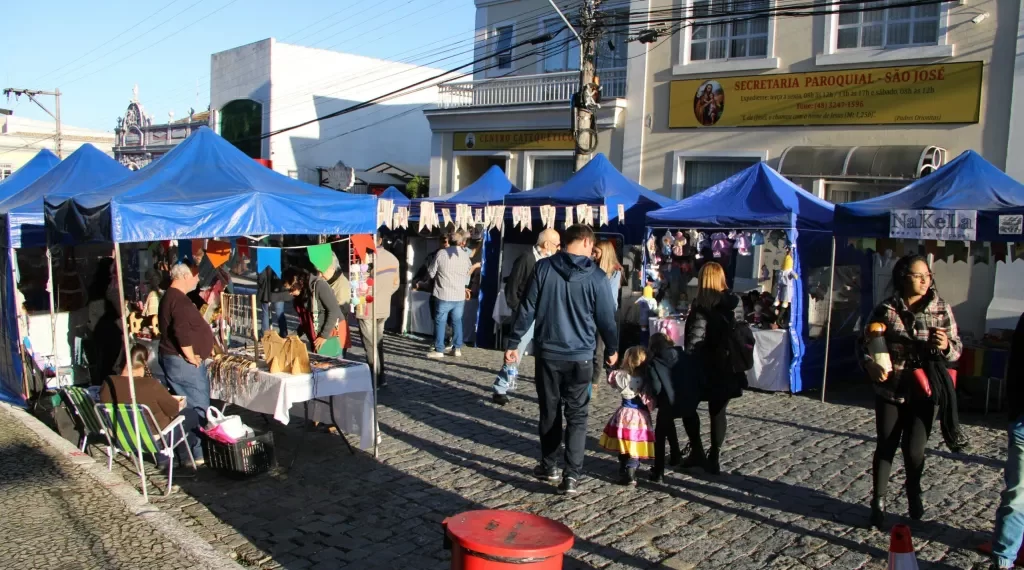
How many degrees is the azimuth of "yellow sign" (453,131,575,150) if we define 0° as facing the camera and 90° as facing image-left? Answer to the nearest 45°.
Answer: approximately 0°

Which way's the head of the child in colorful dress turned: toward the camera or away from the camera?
away from the camera

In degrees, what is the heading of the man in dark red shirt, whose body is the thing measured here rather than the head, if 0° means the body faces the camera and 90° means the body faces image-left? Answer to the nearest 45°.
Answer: approximately 270°

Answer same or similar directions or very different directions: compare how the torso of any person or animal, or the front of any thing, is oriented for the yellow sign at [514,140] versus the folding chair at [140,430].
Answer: very different directions

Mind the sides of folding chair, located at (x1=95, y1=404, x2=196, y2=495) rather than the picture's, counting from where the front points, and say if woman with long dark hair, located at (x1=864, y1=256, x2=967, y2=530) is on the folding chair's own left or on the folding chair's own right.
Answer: on the folding chair's own right

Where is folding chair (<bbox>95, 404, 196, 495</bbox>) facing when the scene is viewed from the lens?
facing away from the viewer and to the right of the viewer

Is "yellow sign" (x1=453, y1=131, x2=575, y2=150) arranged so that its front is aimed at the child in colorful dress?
yes

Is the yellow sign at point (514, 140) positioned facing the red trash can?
yes
